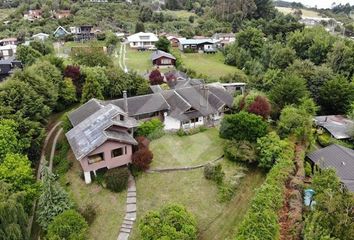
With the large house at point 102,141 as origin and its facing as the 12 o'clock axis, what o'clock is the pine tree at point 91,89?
The pine tree is roughly at 6 o'clock from the large house.

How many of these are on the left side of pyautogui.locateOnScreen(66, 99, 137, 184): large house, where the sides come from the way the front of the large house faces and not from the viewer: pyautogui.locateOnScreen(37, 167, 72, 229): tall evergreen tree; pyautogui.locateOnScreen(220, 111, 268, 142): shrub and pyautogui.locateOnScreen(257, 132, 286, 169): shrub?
2

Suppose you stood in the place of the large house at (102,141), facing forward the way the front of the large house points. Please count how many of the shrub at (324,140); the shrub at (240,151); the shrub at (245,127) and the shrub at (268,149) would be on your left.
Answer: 4

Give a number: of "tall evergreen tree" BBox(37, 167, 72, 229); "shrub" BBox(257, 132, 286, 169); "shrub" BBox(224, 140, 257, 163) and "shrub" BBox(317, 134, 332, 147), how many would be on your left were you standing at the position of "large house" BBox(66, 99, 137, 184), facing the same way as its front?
3

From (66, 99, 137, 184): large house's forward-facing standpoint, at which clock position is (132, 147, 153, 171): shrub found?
The shrub is roughly at 10 o'clock from the large house.

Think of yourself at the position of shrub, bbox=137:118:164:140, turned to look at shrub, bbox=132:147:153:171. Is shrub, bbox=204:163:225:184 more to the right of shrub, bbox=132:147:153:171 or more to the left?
left

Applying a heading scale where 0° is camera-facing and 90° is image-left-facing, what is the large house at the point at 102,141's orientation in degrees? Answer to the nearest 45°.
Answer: approximately 0°

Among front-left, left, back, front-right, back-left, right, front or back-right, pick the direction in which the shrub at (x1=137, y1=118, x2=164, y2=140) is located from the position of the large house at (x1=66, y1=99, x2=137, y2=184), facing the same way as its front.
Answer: back-left

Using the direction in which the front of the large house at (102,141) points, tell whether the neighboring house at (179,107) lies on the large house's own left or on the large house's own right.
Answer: on the large house's own left

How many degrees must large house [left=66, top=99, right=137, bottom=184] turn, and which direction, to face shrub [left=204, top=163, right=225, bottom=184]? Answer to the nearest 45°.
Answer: approximately 45° to its left

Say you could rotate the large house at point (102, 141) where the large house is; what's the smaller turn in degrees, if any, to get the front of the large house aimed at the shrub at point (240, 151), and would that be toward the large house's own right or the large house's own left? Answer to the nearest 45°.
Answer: approximately 90° to the large house's own left

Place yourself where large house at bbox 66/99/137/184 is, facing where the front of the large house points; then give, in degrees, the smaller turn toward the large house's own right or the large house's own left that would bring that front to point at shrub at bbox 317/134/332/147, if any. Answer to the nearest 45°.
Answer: approximately 90° to the large house's own left

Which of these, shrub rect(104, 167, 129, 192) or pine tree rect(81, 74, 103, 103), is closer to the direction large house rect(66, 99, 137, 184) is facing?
the shrub

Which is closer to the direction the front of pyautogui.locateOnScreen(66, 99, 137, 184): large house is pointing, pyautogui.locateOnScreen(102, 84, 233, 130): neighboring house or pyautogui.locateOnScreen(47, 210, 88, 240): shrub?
the shrub
